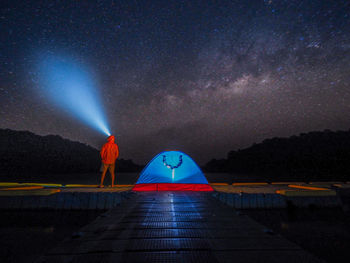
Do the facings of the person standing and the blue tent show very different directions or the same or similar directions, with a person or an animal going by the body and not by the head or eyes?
very different directions

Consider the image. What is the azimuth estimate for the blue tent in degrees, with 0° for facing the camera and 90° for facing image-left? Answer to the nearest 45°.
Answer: approximately 0°

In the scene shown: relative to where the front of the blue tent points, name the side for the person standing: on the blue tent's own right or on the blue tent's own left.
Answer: on the blue tent's own right
